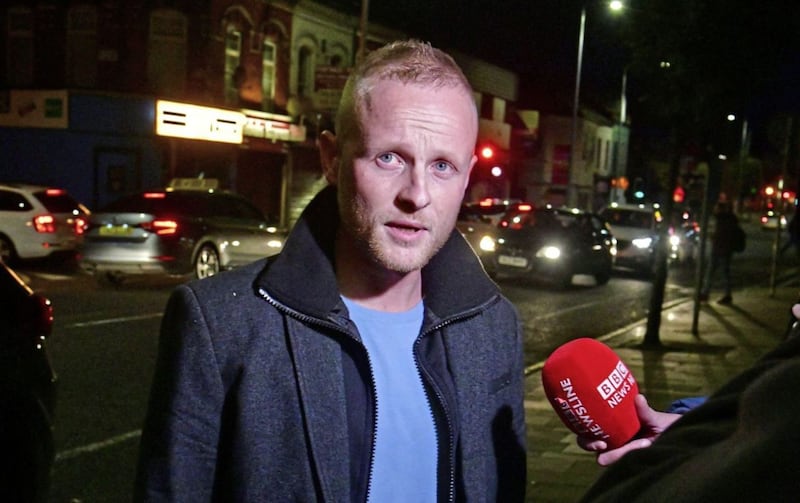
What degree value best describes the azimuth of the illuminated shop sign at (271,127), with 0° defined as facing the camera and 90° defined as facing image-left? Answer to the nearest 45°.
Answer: approximately 315°

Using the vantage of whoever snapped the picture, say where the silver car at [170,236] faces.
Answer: facing away from the viewer and to the right of the viewer

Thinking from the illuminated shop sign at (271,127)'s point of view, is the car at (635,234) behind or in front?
in front

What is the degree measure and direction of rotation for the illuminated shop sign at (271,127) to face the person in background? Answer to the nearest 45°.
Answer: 0° — it already faces them

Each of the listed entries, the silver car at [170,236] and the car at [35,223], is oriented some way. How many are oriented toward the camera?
0

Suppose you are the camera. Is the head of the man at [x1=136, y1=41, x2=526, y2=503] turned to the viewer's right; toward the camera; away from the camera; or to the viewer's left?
toward the camera

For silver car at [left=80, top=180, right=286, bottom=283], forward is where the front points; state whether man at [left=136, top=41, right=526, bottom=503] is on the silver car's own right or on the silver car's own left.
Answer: on the silver car's own right

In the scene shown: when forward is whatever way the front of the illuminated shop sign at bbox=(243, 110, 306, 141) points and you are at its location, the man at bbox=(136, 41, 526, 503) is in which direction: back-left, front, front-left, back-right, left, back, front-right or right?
front-right

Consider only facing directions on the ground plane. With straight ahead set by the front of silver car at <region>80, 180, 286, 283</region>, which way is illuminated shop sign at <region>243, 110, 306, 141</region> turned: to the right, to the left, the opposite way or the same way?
to the right

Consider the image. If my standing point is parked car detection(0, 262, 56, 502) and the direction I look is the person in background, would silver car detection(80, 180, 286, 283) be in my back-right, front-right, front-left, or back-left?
front-left

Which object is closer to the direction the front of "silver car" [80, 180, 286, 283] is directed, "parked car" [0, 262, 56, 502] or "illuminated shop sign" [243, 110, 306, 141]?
the illuminated shop sign

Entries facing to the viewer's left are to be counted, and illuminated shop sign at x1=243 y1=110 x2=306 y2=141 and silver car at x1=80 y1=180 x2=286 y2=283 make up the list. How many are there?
0
